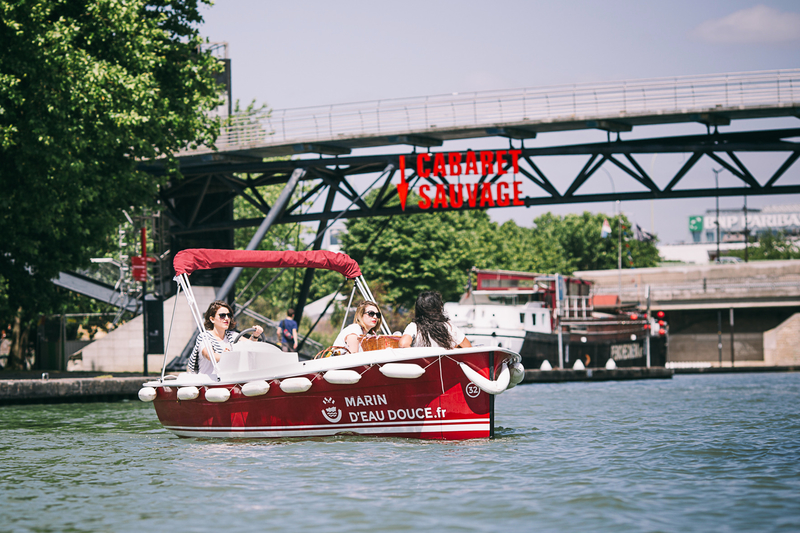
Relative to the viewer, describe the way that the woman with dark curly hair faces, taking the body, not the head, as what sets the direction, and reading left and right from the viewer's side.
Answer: facing away from the viewer

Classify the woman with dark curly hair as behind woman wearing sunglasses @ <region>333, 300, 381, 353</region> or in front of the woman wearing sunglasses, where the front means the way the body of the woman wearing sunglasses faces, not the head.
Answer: in front

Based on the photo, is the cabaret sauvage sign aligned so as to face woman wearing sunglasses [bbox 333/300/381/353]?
yes

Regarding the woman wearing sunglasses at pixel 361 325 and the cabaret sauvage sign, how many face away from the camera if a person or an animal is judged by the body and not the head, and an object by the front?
0

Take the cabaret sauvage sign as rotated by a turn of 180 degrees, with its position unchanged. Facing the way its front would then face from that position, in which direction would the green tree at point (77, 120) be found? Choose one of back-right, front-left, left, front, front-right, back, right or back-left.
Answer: back-left

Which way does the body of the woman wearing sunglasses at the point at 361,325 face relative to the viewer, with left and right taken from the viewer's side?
facing the viewer and to the right of the viewer

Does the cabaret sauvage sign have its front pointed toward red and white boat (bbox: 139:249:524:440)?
yes

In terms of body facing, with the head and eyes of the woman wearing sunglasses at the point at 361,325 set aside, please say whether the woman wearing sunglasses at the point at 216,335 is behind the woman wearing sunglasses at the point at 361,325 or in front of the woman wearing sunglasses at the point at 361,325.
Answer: behind

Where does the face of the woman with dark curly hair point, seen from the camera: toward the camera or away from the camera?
away from the camera
